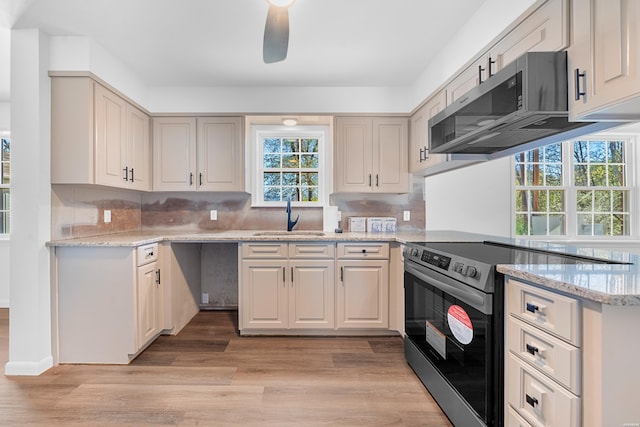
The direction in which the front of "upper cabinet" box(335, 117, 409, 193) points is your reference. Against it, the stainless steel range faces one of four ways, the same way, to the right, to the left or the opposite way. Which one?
to the right

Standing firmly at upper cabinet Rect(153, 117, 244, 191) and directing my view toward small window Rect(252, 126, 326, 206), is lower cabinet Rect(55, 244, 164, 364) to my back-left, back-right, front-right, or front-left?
back-right

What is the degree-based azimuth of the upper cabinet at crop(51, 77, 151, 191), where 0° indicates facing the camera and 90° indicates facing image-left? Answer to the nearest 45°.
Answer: approximately 315°

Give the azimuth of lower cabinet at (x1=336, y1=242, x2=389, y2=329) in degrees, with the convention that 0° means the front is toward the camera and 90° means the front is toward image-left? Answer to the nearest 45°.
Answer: approximately 0°
